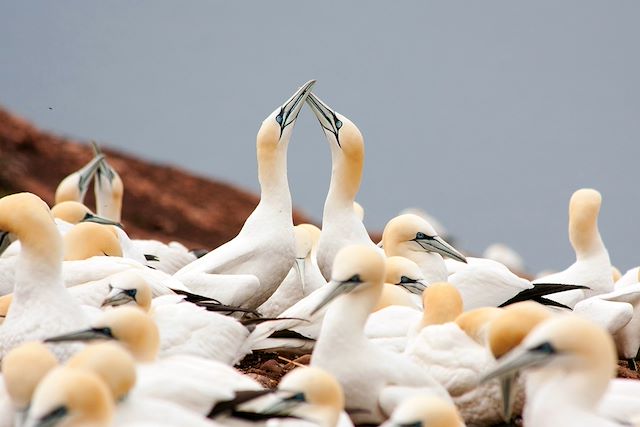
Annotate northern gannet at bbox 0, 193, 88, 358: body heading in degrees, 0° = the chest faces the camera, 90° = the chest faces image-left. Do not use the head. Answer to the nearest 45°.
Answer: approximately 90°

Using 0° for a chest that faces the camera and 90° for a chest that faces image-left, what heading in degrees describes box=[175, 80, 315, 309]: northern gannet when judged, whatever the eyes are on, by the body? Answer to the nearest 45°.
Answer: approximately 270°

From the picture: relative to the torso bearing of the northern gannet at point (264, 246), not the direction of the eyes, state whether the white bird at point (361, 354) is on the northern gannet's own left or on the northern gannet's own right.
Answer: on the northern gannet's own right

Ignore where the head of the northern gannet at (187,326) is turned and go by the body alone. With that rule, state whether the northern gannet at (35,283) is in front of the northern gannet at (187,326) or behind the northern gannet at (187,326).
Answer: in front

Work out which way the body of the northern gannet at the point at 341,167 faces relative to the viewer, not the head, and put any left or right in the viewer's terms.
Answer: facing to the left of the viewer

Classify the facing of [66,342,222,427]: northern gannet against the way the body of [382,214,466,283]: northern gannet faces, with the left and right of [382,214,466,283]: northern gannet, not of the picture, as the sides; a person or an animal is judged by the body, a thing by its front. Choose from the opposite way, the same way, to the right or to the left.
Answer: the opposite way

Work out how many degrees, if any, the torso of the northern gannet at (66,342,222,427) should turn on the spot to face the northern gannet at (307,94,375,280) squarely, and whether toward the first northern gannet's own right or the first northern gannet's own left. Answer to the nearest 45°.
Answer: approximately 90° to the first northern gannet's own right

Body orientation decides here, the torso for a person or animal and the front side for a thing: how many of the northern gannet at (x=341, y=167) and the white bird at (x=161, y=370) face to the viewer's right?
0

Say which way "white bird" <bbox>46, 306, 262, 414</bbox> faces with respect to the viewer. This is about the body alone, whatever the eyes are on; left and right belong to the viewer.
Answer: facing to the left of the viewer

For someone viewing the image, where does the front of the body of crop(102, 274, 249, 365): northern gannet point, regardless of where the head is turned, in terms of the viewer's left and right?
facing to the left of the viewer

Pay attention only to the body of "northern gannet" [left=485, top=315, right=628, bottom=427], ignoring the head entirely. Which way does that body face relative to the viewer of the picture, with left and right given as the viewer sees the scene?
facing to the left of the viewer
